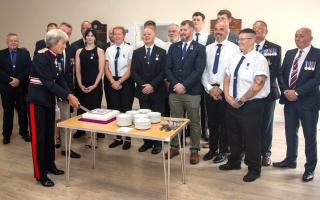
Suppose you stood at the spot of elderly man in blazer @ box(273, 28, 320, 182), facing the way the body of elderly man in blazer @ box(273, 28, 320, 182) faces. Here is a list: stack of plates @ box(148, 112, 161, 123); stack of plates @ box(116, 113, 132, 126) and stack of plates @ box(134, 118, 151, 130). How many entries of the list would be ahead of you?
3

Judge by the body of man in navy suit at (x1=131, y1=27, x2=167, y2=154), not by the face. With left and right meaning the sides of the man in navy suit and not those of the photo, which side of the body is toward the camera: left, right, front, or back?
front

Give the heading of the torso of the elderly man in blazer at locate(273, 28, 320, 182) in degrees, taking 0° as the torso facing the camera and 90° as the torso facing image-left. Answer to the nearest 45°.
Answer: approximately 45°

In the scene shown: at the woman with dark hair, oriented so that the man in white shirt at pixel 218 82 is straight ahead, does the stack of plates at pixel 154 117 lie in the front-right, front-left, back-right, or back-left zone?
front-right

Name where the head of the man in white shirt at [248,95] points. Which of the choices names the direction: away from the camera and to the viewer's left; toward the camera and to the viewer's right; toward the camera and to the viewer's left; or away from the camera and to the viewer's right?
toward the camera and to the viewer's left

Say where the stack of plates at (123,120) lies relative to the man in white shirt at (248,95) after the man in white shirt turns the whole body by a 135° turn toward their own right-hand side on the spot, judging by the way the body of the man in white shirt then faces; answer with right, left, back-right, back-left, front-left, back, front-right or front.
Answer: back-left

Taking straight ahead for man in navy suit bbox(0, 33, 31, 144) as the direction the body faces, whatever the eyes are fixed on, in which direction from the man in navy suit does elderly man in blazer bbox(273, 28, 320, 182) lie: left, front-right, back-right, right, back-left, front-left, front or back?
front-left

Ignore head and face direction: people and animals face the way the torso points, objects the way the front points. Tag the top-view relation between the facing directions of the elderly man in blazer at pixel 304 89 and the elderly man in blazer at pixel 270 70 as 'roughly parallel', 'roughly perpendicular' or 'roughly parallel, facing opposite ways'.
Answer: roughly parallel

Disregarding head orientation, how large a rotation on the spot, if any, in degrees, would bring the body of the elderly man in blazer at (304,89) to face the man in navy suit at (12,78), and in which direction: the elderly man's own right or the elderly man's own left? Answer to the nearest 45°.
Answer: approximately 45° to the elderly man's own right

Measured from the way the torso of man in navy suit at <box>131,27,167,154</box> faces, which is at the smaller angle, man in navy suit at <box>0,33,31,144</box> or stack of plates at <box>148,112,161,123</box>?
the stack of plates

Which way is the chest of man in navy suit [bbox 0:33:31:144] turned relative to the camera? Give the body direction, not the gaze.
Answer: toward the camera

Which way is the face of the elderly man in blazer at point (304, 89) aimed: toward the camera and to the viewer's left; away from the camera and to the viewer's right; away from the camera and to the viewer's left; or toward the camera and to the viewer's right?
toward the camera and to the viewer's left

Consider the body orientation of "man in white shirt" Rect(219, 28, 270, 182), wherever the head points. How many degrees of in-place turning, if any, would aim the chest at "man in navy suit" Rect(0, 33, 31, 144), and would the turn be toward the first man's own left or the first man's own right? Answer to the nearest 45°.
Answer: approximately 45° to the first man's own right

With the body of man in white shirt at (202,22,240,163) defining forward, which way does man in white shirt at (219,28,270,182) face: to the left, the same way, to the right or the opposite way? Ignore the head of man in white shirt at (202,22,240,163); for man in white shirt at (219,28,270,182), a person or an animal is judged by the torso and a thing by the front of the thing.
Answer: the same way

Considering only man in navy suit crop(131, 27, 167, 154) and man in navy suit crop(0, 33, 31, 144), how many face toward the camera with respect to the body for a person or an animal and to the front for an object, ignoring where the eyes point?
2
